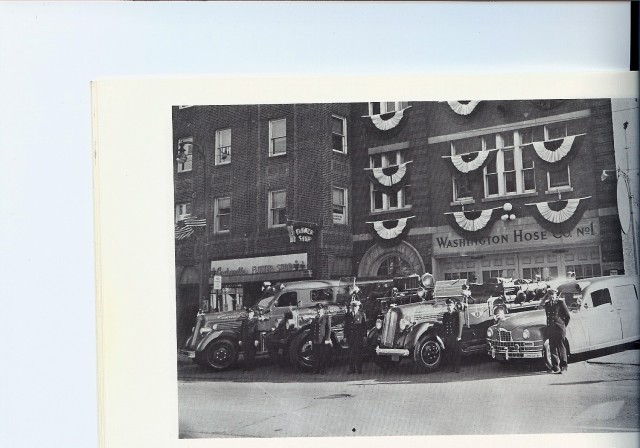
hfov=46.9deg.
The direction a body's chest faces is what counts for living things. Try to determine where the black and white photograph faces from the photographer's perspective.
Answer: facing the viewer
